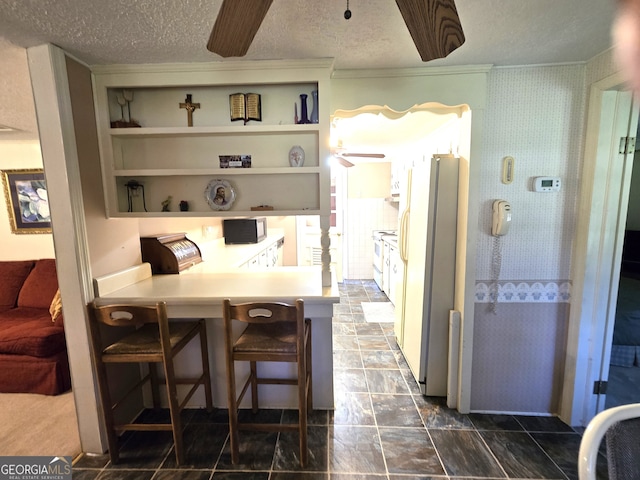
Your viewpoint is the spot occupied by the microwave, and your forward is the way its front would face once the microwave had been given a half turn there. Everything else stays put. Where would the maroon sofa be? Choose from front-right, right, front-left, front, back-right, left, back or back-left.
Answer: front-left

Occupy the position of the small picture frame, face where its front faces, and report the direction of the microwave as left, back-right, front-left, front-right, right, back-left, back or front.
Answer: back

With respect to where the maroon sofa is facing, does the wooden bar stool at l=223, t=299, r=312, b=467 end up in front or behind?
in front
